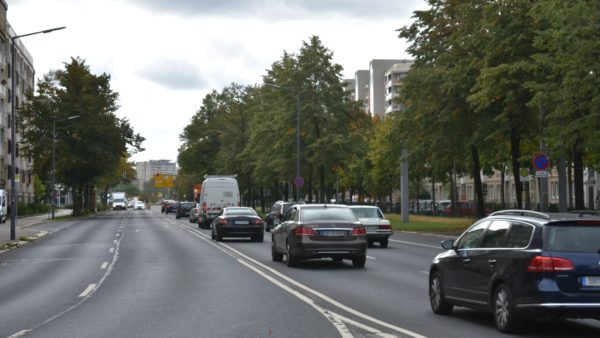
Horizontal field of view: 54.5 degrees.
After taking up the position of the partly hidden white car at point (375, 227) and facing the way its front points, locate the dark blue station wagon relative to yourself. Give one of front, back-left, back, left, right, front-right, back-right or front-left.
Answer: back

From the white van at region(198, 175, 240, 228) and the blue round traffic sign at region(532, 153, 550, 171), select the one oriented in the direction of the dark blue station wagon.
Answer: the blue round traffic sign

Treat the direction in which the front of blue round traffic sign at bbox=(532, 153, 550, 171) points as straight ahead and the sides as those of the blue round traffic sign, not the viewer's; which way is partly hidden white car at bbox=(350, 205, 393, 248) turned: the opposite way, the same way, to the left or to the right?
the opposite way

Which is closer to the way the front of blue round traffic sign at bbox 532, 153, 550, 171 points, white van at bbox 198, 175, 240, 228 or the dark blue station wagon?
the dark blue station wagon

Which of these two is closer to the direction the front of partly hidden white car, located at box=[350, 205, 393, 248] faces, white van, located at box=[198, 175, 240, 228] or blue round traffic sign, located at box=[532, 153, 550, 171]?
the white van

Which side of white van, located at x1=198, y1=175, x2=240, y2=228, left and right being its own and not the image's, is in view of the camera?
back

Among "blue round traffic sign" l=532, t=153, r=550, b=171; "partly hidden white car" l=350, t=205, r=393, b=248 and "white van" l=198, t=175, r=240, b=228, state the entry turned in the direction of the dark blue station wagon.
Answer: the blue round traffic sign

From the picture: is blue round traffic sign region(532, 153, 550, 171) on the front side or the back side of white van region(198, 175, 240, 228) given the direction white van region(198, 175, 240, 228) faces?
on the back side

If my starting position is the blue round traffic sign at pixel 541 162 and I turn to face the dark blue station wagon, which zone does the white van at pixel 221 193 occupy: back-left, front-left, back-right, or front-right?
back-right

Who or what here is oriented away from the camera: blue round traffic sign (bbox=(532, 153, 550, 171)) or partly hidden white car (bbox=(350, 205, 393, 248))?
the partly hidden white car

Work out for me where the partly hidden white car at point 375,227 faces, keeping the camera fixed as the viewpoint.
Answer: facing away from the viewer

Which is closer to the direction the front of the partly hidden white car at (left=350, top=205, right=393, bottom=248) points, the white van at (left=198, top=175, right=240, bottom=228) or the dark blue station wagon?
the white van

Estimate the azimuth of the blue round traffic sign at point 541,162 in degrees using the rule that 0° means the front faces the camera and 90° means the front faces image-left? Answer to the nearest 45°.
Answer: approximately 0°

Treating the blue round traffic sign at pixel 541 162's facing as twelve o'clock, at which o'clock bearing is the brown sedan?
The brown sedan is roughly at 1 o'clock from the blue round traffic sign.

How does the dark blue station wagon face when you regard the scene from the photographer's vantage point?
facing away from the viewer and to the left of the viewer
